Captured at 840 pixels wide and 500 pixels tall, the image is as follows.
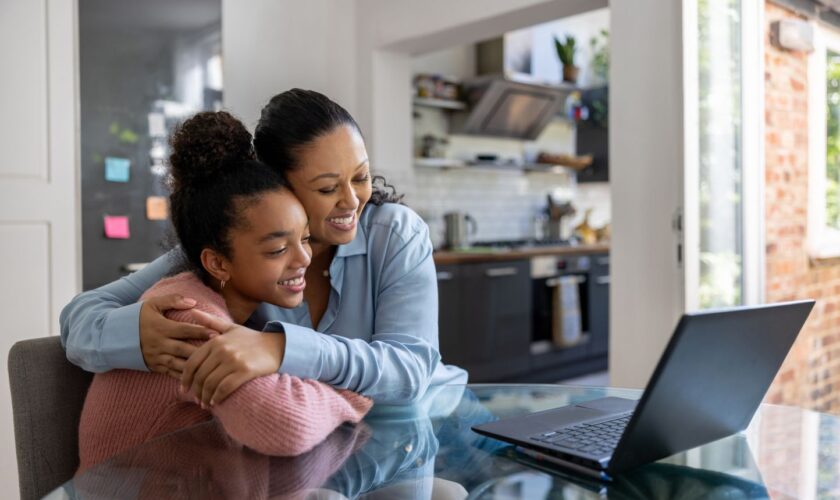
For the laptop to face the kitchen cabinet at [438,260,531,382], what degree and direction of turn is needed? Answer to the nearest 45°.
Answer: approximately 45° to its right

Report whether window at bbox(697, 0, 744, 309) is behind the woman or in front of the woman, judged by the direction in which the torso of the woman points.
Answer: behind

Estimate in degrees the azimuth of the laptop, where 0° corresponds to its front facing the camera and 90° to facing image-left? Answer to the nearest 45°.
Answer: approximately 135°

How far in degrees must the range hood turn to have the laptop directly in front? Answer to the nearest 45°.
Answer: approximately 45° to its right

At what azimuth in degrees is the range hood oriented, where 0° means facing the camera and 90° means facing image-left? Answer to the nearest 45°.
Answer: approximately 315°

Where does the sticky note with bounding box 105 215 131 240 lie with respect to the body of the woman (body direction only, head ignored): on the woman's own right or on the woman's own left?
on the woman's own right

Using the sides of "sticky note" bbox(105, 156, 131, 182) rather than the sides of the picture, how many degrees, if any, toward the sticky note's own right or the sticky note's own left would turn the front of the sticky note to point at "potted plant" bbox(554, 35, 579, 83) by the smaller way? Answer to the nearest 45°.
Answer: approximately 135° to the sticky note's own left

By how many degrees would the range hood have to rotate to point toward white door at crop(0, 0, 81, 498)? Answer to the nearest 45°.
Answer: approximately 90° to its right
